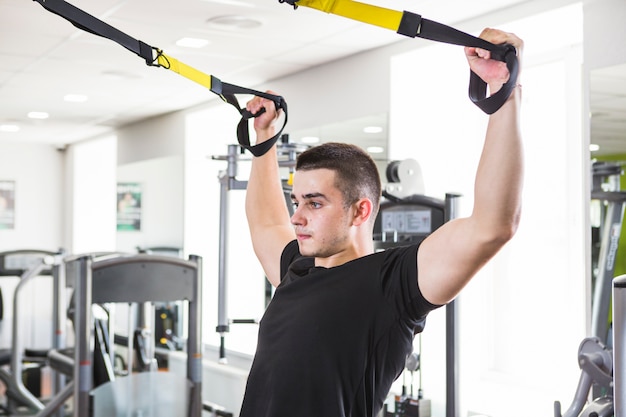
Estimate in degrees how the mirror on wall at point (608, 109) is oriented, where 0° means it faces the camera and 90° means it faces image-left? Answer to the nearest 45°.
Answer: approximately 45°

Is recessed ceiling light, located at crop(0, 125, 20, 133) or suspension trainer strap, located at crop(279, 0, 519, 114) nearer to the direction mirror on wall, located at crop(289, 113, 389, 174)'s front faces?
the suspension trainer strap

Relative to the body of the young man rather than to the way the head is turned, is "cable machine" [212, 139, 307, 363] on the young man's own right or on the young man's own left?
on the young man's own right

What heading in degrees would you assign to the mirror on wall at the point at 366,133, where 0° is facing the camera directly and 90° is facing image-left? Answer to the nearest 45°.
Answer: approximately 45°

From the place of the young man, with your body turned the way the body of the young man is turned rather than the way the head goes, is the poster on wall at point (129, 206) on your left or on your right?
on your right

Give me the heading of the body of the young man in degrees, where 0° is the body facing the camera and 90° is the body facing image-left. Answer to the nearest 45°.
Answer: approximately 45°

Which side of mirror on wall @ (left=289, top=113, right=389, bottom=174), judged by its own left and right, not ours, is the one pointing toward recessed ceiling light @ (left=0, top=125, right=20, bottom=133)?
right
